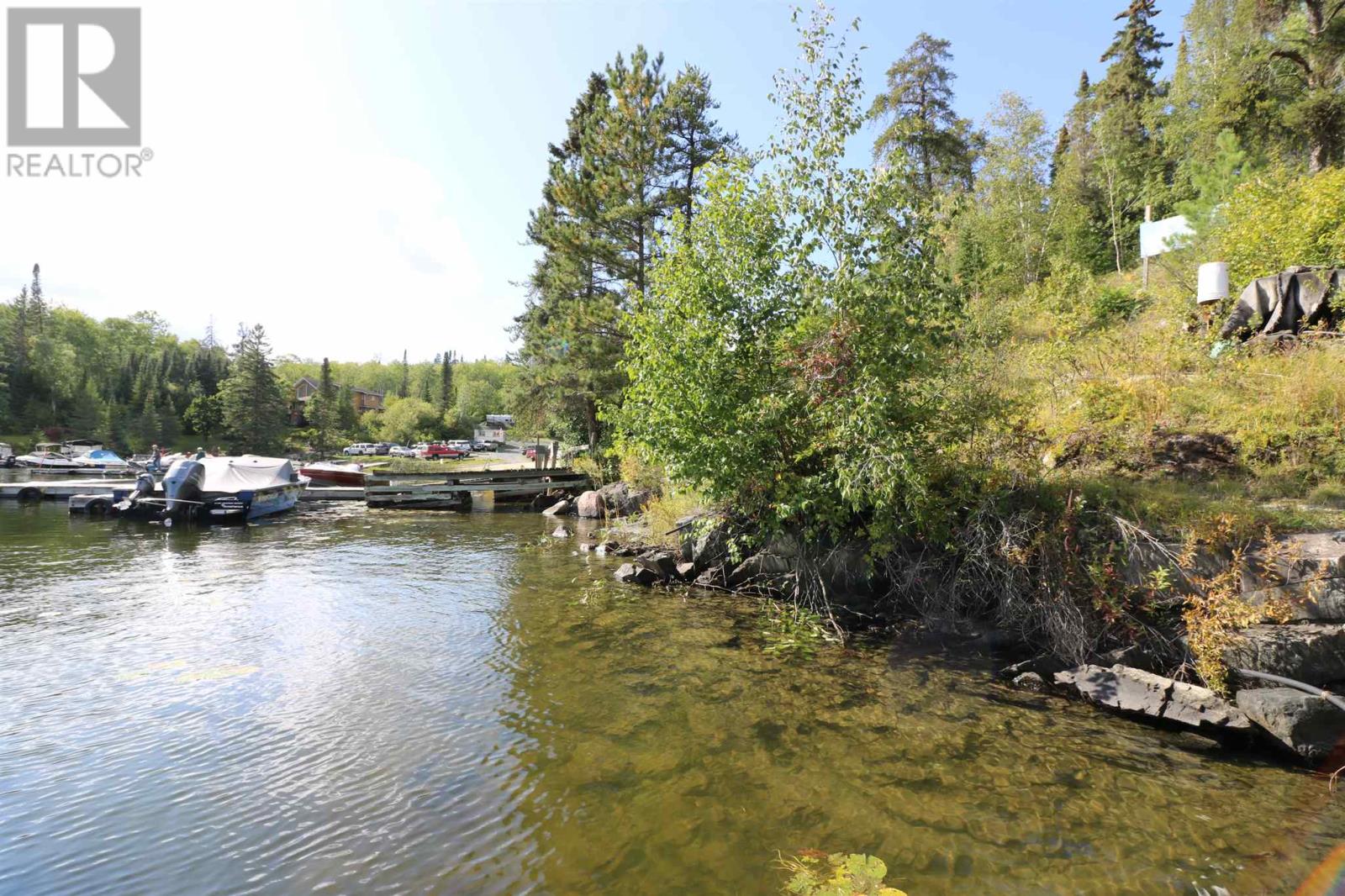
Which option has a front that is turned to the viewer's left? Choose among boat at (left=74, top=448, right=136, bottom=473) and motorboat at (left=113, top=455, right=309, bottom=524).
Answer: the boat

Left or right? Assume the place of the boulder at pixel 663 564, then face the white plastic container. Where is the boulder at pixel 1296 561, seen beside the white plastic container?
right

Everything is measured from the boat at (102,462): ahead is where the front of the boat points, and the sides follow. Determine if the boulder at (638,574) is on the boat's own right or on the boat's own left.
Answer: on the boat's own left

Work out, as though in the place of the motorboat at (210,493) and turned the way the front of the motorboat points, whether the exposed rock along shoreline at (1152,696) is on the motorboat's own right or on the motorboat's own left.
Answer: on the motorboat's own right

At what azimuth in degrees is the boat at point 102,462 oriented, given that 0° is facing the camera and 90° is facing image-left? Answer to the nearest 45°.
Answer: approximately 90°

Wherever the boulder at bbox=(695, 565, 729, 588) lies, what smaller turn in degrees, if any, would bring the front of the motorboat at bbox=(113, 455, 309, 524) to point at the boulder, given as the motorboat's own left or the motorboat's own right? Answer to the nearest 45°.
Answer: approximately 90° to the motorboat's own right

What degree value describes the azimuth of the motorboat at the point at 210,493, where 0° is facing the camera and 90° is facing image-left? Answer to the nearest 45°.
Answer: approximately 225°

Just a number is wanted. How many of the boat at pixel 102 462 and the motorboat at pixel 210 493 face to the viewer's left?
1

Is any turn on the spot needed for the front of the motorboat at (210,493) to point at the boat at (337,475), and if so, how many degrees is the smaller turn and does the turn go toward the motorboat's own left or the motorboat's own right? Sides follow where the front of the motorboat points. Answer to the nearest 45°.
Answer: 0° — it already faces it

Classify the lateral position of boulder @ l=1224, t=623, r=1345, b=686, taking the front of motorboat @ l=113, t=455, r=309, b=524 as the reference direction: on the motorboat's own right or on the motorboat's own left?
on the motorboat's own right
